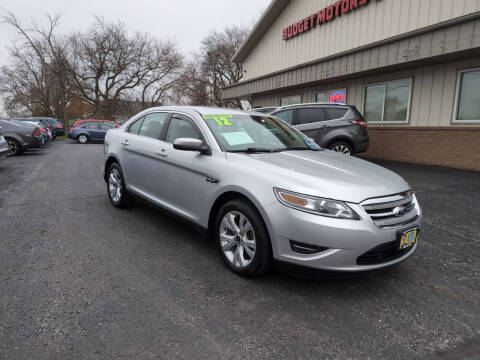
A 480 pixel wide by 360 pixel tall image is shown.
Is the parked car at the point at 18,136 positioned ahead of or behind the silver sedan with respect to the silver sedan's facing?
behind

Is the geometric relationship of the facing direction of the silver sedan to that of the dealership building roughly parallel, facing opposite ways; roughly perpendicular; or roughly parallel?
roughly perpendicular

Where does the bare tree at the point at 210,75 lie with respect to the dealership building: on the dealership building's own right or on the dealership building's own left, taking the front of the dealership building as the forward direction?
on the dealership building's own right

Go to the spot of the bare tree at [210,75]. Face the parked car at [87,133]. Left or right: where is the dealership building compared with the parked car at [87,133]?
left

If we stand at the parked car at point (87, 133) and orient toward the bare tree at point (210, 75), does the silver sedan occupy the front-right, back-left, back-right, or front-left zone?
back-right

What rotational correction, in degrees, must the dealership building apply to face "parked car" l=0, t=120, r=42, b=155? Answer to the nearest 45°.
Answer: approximately 45° to its right

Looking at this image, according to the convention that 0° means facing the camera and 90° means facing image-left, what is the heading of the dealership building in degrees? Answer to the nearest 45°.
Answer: approximately 45°

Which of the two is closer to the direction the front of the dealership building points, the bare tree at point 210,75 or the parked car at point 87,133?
the parked car

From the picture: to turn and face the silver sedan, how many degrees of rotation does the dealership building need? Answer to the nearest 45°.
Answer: approximately 45° to its left

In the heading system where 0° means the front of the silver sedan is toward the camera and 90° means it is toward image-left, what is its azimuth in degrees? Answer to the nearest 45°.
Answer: approximately 315°

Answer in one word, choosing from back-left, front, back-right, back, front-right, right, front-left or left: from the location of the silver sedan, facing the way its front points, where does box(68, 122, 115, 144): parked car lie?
back

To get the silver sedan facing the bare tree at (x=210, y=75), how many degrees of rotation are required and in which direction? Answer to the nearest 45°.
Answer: approximately 135° to its left
